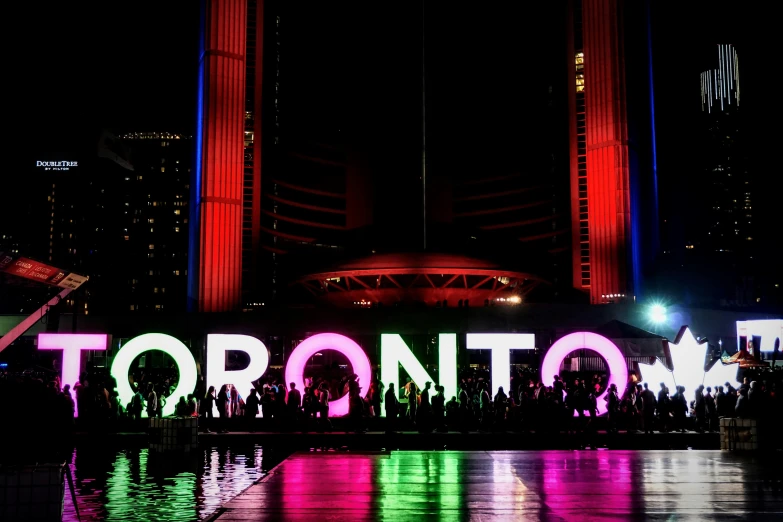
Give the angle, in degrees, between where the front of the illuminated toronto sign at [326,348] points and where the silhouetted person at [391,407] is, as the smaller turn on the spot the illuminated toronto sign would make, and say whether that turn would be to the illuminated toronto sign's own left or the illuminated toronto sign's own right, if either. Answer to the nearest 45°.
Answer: approximately 45° to the illuminated toronto sign's own left

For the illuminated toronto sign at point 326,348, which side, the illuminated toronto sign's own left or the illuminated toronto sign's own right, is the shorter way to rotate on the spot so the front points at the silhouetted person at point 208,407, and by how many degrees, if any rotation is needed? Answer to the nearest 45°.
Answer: approximately 90° to the illuminated toronto sign's own right

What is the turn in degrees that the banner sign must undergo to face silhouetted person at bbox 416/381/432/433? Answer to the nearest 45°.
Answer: approximately 45° to its left

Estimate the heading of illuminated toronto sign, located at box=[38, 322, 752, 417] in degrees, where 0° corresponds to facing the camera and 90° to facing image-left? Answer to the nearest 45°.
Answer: approximately 0°

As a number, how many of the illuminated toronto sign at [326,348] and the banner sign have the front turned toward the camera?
2

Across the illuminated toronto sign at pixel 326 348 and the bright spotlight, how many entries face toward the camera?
2

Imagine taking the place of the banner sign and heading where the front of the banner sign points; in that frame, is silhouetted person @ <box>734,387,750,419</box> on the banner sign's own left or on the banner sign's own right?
on the banner sign's own left

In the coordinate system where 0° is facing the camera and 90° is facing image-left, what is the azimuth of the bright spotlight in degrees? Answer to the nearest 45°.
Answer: approximately 0°
